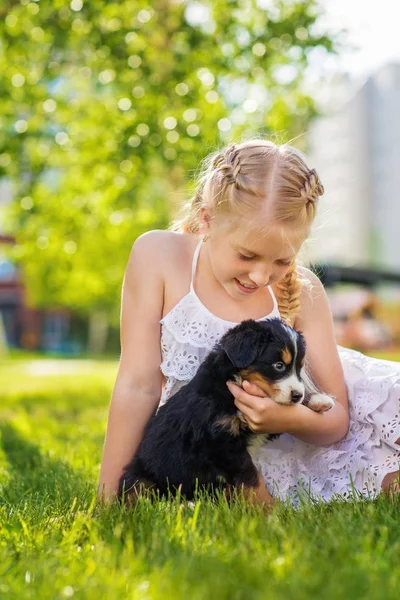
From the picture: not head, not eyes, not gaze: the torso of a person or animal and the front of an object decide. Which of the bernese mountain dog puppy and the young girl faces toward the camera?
the young girl

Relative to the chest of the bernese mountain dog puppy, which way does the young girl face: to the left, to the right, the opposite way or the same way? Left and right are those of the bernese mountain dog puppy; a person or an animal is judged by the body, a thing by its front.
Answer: to the right

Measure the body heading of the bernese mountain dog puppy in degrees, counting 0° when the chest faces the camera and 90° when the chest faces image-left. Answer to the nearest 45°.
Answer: approximately 270°

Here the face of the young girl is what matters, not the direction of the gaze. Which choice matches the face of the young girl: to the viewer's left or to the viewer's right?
to the viewer's right

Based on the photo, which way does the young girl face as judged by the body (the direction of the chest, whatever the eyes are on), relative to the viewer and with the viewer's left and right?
facing the viewer

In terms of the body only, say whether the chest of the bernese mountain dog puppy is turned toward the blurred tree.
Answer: no

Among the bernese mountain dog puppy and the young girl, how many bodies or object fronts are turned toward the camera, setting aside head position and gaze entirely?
1
